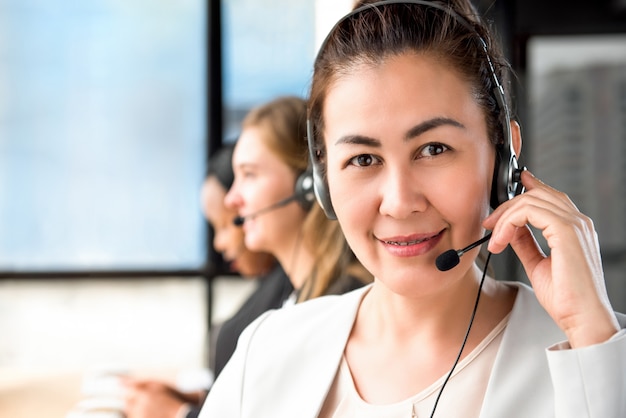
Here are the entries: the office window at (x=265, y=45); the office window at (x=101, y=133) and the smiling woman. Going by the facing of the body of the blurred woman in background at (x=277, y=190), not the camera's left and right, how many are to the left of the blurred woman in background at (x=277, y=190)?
1

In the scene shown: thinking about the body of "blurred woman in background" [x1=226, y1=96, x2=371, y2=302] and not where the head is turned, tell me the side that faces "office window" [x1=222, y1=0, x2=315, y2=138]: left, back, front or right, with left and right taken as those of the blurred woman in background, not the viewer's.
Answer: right

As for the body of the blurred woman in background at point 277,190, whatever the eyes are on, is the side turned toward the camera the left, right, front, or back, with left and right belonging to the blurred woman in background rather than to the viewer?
left

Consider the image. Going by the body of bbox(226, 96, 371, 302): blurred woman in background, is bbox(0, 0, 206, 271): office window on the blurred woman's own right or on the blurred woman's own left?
on the blurred woman's own right

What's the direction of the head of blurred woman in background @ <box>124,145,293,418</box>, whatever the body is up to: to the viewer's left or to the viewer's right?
to the viewer's left

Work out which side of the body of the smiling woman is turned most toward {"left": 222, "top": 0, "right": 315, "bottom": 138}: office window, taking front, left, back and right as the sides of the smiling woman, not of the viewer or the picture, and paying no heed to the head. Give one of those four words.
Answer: back

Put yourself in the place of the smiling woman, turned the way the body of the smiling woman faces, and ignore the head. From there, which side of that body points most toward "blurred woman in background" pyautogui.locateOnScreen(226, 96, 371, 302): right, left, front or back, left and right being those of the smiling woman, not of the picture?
back

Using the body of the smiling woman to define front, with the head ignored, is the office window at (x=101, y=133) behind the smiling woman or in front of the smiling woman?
behind

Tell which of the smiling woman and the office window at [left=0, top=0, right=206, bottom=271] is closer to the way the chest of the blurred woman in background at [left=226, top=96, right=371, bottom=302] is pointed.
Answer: the office window

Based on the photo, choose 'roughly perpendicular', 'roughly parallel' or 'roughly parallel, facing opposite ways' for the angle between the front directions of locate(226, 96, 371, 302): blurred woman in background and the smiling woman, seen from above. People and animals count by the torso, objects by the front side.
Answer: roughly perpendicular

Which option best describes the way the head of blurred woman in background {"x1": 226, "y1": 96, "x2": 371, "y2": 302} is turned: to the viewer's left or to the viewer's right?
to the viewer's left

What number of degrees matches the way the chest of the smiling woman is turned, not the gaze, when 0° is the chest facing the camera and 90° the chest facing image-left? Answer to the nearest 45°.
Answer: approximately 0°

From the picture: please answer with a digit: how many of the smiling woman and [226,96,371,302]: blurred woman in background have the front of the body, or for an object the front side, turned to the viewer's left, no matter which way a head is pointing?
1
